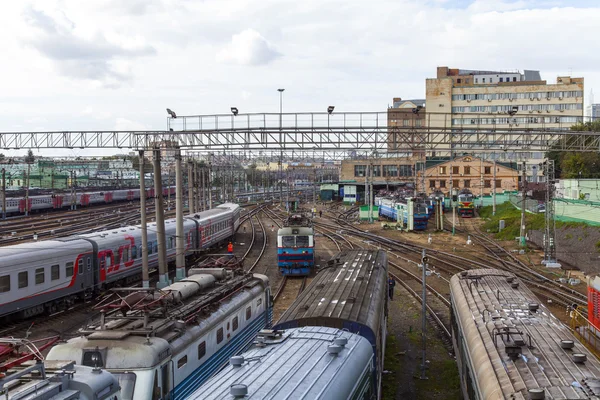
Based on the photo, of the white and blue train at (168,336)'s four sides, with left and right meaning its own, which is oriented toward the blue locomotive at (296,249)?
back

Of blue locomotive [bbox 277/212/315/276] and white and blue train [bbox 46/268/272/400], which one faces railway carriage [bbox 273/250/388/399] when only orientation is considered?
the blue locomotive

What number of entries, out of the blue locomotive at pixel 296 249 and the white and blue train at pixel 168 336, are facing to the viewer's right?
0

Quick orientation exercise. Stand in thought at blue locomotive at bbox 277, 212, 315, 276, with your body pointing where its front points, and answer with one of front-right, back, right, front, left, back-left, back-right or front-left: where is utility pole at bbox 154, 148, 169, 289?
front-right

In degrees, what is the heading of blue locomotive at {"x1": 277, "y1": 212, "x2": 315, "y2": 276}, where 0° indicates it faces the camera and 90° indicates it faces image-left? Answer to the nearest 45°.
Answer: approximately 0°

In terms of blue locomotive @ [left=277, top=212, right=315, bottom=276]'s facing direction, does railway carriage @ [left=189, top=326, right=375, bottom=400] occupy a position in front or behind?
in front

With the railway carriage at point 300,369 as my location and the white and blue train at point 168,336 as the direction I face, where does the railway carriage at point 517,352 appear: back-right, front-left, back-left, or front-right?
back-right

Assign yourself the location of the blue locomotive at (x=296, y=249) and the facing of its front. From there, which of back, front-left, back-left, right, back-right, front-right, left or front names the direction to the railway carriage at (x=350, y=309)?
front

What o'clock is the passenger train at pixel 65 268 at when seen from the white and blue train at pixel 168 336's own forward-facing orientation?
The passenger train is roughly at 4 o'clock from the white and blue train.

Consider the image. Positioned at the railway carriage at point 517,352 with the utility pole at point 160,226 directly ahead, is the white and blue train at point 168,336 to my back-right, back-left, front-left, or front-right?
front-left

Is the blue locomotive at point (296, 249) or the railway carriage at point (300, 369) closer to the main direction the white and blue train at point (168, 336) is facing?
the railway carriage

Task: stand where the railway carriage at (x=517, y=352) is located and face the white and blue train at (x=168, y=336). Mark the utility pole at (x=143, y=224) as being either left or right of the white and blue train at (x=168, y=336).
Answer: right

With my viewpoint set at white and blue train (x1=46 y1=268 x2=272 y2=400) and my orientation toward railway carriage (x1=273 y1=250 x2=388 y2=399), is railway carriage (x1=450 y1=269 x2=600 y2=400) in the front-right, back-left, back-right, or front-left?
front-right

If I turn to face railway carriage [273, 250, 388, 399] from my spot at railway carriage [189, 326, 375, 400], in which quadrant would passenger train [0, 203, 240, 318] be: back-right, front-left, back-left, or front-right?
front-left

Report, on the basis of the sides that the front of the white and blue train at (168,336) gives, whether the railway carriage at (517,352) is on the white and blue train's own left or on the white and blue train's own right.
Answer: on the white and blue train's own left
